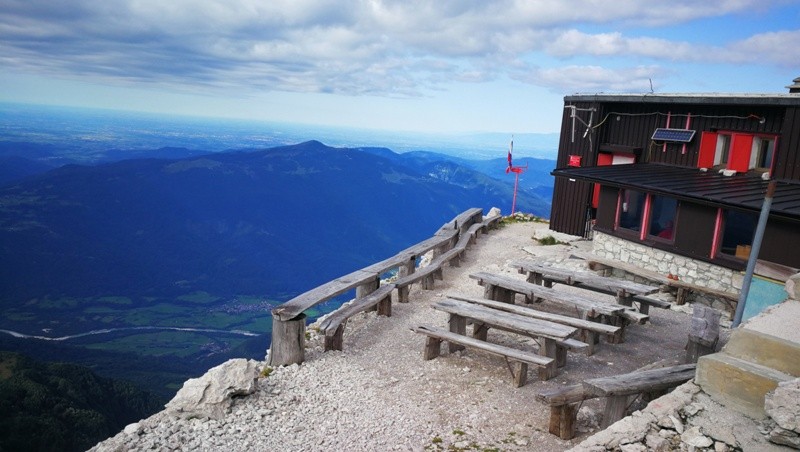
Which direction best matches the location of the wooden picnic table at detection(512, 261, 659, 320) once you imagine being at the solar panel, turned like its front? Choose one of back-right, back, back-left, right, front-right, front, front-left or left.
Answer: front-left

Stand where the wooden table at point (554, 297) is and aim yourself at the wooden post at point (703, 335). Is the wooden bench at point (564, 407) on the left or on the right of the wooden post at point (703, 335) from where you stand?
right

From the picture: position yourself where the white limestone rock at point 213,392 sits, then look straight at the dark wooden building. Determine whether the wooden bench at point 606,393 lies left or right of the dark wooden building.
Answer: right

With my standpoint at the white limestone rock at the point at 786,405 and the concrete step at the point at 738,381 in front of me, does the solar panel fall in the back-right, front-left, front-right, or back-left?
front-right

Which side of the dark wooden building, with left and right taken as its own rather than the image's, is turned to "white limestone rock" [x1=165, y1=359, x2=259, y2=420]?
front

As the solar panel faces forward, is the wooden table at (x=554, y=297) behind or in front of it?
in front

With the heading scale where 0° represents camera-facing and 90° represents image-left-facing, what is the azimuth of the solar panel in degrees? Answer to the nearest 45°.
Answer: approximately 45°

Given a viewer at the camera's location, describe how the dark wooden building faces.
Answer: facing the viewer and to the left of the viewer

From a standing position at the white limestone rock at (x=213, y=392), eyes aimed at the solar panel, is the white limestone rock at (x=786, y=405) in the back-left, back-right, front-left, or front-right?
front-right

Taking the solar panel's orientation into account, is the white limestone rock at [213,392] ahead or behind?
ahead

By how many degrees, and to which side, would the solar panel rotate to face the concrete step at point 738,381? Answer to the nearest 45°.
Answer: approximately 45° to its left

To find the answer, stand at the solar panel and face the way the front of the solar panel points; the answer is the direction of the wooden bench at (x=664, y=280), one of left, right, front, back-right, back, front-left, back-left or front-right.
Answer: front-left

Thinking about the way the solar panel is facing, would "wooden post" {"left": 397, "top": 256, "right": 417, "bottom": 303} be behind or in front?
in front

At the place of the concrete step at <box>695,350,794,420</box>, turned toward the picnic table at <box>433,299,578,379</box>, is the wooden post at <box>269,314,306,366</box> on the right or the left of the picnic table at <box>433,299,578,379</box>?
left
